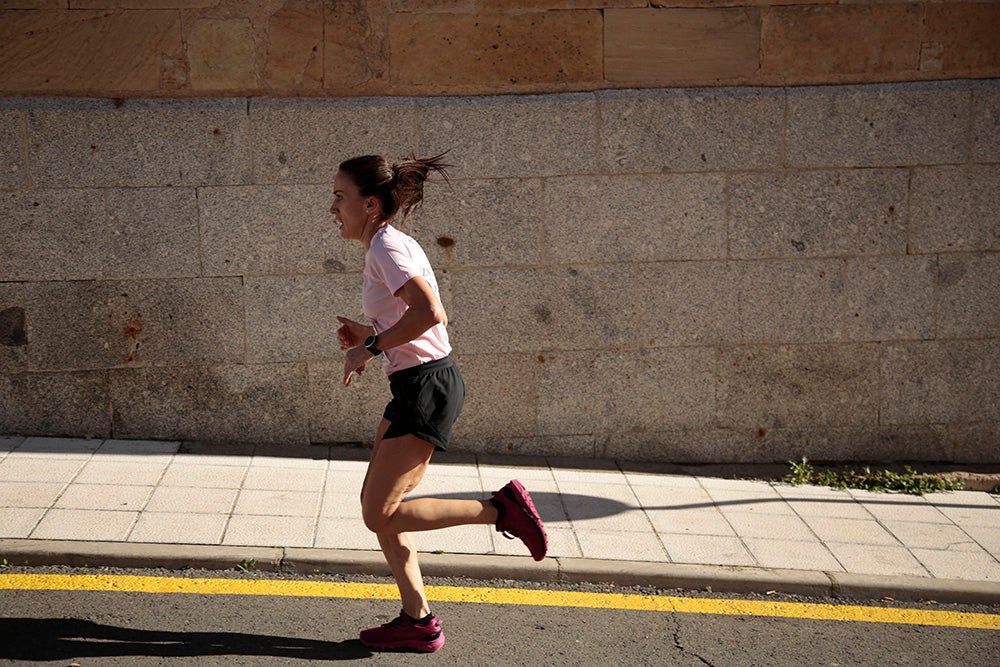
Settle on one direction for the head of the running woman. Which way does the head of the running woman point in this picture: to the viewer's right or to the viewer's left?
to the viewer's left

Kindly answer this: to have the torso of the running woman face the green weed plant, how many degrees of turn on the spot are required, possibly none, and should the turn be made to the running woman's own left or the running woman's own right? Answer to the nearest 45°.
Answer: approximately 135° to the running woman's own right

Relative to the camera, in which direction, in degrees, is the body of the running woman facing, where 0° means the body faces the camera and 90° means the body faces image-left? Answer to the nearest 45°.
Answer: approximately 90°
